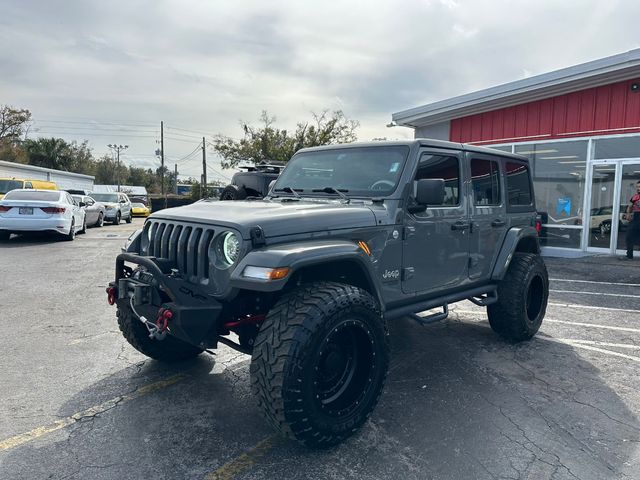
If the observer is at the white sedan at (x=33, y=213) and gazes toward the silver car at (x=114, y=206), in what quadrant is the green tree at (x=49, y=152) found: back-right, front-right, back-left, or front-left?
front-left

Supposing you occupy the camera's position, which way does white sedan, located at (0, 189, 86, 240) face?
facing away from the viewer and to the right of the viewer

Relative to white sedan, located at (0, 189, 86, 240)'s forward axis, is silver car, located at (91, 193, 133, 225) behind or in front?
in front

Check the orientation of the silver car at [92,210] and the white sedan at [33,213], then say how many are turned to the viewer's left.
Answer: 0

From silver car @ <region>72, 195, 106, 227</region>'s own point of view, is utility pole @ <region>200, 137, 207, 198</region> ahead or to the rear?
ahead

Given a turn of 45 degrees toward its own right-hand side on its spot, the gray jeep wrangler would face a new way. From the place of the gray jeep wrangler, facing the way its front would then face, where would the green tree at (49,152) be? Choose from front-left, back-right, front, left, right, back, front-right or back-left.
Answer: front-right

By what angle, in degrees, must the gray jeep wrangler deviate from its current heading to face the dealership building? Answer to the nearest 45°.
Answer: approximately 180°

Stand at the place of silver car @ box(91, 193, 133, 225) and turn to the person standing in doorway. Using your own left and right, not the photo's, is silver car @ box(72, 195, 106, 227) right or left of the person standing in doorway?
right

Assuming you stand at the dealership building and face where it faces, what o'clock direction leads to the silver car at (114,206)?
The silver car is roughly at 2 o'clock from the dealership building.

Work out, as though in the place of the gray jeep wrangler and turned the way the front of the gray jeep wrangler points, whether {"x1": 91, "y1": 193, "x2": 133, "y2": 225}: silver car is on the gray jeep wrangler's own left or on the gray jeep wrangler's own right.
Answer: on the gray jeep wrangler's own right

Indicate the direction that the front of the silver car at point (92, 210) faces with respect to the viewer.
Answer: facing away from the viewer and to the right of the viewer

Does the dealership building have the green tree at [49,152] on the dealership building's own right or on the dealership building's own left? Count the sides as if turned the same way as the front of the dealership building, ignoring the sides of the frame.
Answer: on the dealership building's own right

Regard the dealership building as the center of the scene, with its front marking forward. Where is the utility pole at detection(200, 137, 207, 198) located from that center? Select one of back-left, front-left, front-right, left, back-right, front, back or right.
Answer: right

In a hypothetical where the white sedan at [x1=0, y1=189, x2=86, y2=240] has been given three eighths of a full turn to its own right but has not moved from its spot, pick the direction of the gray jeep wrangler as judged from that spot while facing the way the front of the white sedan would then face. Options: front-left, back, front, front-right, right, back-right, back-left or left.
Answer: front

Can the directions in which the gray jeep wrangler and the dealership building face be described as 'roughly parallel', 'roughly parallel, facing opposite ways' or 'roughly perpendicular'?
roughly parallel
